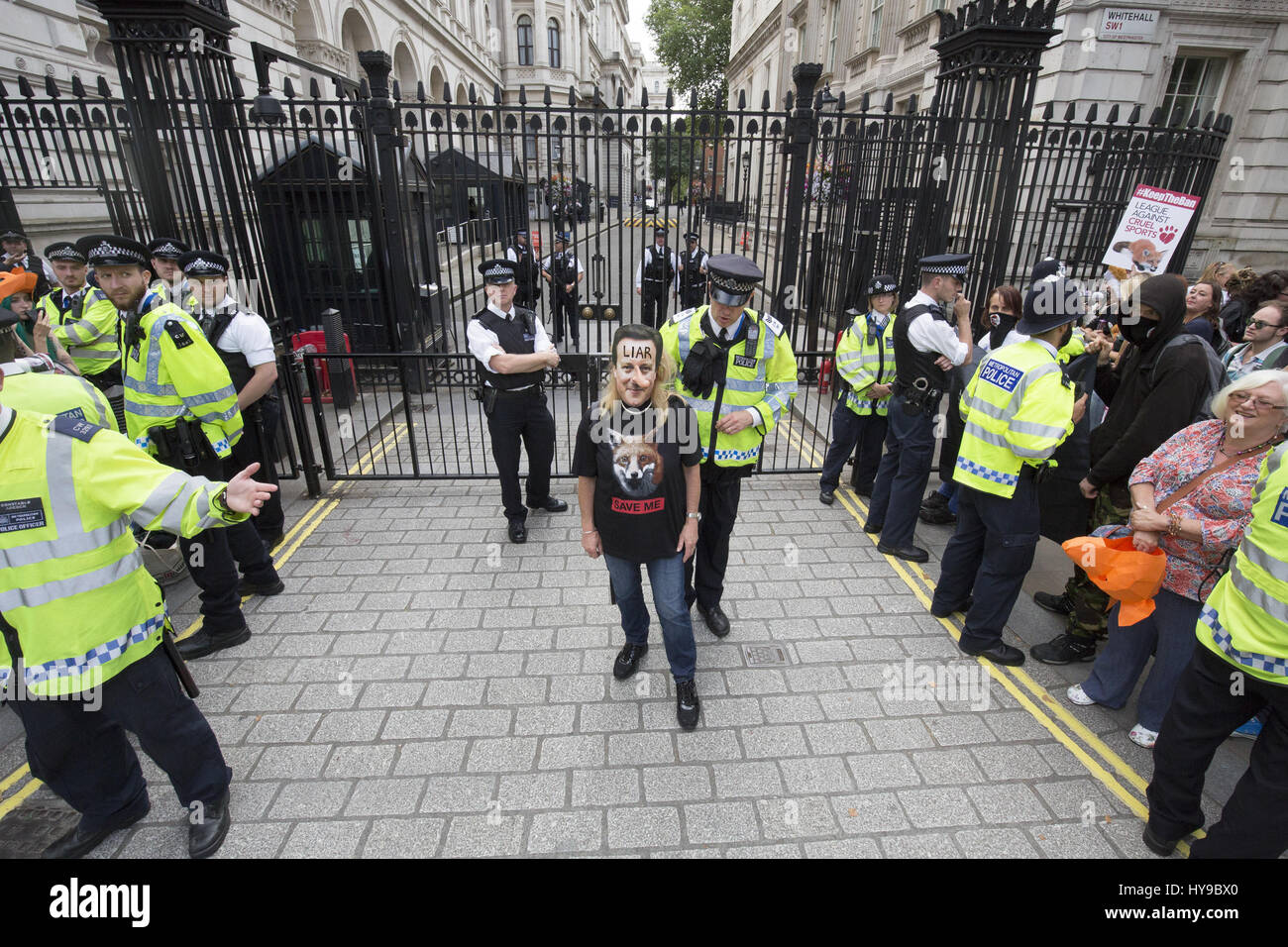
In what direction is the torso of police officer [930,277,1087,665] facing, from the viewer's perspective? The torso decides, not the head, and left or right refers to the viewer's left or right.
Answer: facing away from the viewer and to the right of the viewer

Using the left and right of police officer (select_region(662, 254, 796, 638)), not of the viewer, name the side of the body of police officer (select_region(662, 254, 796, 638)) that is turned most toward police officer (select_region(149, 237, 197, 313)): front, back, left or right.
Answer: right

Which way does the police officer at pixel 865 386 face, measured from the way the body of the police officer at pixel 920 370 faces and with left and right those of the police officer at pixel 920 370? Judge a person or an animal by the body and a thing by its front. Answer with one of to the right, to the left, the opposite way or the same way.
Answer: to the right

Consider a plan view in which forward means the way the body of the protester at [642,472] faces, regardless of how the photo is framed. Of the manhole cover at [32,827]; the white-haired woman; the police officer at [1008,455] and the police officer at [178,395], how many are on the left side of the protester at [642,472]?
2

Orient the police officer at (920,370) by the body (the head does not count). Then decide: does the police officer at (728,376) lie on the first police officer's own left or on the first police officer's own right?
on the first police officer's own right

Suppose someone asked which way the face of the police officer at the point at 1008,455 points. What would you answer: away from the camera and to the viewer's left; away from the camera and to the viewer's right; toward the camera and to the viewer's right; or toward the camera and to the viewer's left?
away from the camera and to the viewer's right

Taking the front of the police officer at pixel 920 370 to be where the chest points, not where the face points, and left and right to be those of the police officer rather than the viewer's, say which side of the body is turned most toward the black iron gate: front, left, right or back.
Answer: back
